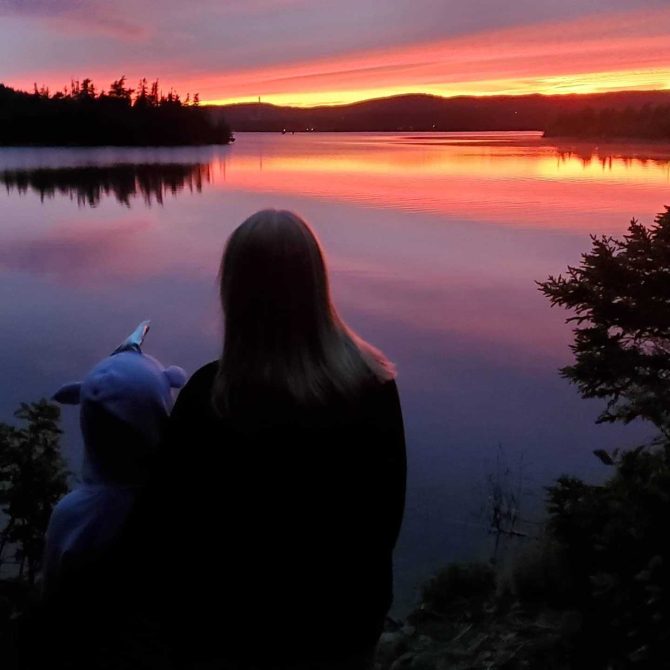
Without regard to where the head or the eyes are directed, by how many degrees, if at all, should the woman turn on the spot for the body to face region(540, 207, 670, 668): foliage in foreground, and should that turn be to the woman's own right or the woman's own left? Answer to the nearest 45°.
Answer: approximately 45° to the woman's own right

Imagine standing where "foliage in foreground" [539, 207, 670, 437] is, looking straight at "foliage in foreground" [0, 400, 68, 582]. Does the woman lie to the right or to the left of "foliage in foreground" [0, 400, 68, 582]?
left

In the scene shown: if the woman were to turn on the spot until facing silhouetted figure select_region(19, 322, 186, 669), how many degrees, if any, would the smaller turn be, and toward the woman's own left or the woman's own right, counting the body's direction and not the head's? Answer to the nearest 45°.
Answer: approximately 45° to the woman's own left

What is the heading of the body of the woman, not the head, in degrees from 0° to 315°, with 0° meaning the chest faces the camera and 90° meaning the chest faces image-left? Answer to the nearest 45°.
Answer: approximately 180°

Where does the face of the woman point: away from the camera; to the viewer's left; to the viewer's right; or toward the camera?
away from the camera

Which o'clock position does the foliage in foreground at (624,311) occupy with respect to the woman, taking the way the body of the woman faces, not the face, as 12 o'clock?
The foliage in foreground is roughly at 1 o'clock from the woman.

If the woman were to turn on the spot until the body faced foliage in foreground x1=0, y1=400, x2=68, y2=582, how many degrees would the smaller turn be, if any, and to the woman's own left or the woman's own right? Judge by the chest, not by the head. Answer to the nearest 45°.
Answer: approximately 45° to the woman's own left
